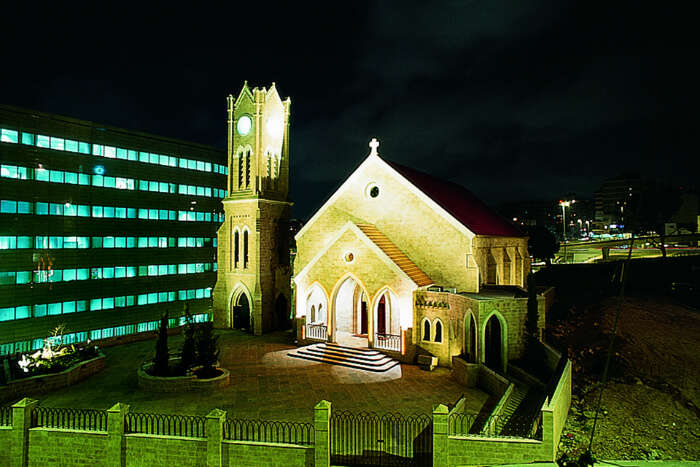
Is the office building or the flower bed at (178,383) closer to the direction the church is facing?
the flower bed

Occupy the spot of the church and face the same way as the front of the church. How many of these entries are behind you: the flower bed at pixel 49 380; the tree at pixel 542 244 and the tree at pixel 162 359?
1

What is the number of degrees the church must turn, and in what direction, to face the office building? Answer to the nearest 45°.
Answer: approximately 90° to its right

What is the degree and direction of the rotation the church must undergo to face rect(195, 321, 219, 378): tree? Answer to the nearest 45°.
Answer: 0° — it already faces it

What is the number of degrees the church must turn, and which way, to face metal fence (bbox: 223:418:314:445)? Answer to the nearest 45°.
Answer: approximately 45° to its left

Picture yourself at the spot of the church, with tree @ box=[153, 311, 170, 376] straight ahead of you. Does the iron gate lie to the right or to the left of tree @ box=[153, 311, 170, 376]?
left

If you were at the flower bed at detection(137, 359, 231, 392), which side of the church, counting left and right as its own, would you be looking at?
front

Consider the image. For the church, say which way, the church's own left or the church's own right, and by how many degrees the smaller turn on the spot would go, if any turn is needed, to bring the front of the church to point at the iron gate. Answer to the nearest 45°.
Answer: approximately 45° to the church's own left

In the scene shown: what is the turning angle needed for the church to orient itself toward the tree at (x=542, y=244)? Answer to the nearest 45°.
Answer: approximately 180°

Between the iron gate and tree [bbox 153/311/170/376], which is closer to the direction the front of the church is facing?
the tree

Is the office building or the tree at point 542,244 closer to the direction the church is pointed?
the office building

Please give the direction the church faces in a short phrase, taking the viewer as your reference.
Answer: facing the viewer and to the left of the viewer

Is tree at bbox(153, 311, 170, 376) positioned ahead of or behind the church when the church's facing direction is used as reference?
ahead
